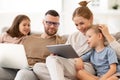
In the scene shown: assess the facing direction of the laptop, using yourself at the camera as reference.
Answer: facing away from the viewer

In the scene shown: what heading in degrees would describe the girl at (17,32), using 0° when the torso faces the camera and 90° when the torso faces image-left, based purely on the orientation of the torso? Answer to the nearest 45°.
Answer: approximately 315°

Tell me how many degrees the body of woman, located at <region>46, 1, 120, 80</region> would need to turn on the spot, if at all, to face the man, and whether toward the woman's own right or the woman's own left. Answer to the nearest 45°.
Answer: approximately 90° to the woman's own right

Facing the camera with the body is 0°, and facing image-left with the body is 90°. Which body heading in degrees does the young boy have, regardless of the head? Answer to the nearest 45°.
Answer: approximately 45°

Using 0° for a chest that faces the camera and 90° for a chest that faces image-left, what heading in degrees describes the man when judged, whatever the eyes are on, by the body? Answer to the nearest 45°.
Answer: approximately 0°

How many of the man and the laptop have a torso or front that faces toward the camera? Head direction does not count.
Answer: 1

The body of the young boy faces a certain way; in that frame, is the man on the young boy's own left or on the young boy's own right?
on the young boy's own right

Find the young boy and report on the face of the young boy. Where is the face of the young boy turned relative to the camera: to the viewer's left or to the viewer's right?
to the viewer's left
